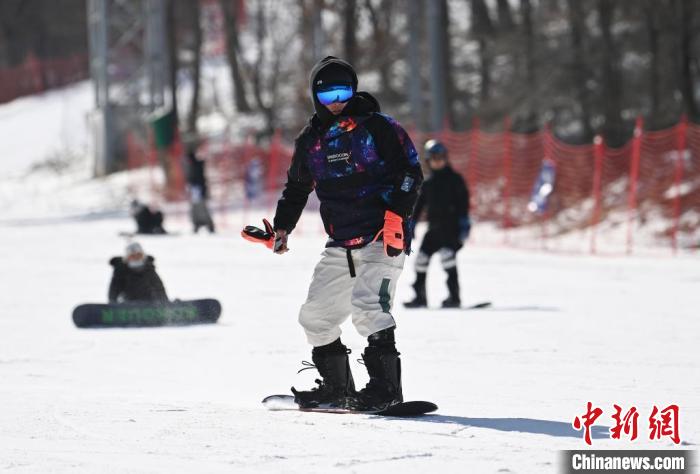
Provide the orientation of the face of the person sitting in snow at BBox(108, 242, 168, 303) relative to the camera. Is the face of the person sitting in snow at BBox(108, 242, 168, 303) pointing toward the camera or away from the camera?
toward the camera

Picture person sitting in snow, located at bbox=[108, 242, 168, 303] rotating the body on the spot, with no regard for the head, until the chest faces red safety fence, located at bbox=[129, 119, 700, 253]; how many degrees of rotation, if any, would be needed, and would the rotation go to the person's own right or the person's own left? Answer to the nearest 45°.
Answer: approximately 135° to the person's own left

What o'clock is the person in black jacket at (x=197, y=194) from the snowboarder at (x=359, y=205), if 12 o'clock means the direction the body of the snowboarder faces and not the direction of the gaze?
The person in black jacket is roughly at 4 o'clock from the snowboarder.

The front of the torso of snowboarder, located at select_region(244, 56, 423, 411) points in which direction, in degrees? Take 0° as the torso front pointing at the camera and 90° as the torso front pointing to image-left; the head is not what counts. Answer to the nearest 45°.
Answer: approximately 45°

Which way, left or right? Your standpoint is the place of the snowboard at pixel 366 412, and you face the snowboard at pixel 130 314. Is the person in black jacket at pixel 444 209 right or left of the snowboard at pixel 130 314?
right

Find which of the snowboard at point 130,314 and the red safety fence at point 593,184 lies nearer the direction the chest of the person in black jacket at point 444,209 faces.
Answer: the snowboard

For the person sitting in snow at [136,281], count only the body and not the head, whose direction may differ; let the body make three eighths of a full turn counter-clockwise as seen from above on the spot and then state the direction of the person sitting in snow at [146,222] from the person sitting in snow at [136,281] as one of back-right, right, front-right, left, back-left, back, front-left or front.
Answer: front-left

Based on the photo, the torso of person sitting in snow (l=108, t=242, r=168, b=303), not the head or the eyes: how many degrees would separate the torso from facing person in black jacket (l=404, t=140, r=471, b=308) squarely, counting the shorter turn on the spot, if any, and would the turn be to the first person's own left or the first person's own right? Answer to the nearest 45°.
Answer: approximately 90° to the first person's own left

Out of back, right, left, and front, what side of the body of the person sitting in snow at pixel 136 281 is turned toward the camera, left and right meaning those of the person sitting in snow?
front

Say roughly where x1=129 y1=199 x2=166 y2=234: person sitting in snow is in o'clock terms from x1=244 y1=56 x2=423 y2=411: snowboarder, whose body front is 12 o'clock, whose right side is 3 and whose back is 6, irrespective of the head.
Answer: The person sitting in snow is roughly at 4 o'clock from the snowboarder.

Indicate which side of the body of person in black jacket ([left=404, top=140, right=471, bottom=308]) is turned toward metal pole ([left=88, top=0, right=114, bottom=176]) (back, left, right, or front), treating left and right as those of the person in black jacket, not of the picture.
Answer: back

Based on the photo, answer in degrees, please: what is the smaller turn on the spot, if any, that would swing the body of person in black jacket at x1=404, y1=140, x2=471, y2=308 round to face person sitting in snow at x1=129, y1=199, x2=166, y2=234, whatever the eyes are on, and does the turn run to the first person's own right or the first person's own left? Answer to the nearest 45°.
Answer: approximately 90° to the first person's own right

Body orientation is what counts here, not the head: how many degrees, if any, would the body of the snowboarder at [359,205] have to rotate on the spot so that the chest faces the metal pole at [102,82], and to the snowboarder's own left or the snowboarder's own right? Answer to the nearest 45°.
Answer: approximately 135° to the snowboarder's own right

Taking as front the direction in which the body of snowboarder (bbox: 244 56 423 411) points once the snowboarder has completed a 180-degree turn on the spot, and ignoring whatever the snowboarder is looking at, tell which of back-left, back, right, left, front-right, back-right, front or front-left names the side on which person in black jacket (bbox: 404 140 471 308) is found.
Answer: front-left

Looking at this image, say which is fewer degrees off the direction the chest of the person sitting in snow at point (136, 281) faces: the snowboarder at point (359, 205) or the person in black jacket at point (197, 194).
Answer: the snowboarder

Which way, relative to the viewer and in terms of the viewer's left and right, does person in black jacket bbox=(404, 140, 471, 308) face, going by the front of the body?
facing the viewer and to the left of the viewer
